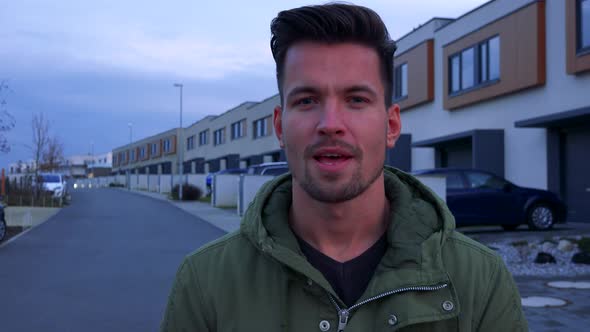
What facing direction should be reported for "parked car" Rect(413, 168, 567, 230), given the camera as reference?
facing to the right of the viewer

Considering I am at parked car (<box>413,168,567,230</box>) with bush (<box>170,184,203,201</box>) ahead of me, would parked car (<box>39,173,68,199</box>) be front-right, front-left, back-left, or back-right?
front-left

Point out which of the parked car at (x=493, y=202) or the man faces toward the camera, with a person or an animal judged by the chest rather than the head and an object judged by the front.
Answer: the man

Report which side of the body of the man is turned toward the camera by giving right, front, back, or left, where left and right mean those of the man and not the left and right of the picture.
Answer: front

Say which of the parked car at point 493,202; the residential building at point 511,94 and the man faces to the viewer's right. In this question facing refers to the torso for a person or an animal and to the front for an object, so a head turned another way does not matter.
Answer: the parked car

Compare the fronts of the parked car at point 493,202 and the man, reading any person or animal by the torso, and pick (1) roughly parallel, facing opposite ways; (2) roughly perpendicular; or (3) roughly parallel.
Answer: roughly perpendicular

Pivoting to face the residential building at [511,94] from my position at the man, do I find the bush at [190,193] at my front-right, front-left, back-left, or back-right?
front-left

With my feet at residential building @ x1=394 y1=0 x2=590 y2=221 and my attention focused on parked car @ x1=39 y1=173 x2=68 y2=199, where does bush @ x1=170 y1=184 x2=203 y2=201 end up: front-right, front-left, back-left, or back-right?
front-right

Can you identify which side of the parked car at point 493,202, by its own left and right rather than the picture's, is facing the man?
right

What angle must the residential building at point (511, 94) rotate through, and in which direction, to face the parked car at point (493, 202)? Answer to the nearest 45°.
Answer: approximately 45° to its left

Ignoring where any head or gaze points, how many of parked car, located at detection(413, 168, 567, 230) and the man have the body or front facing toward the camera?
1

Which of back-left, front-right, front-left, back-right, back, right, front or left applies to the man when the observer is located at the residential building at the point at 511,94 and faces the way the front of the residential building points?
front-left

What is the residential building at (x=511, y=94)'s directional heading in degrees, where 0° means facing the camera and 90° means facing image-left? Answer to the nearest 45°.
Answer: approximately 45°
